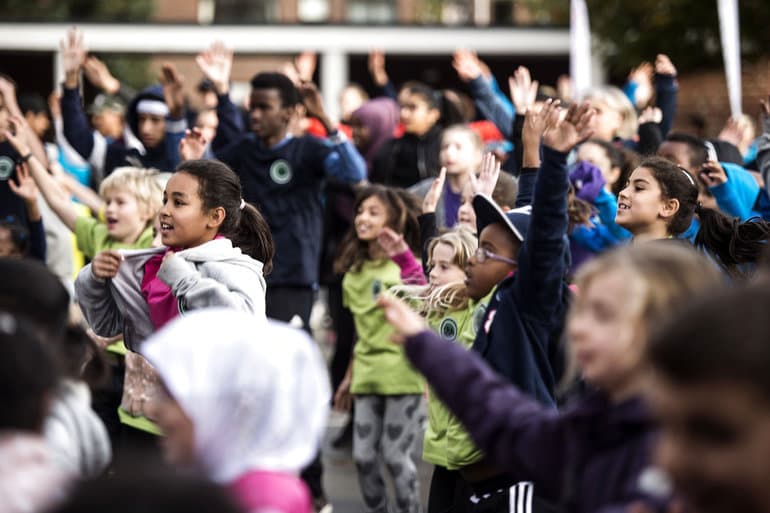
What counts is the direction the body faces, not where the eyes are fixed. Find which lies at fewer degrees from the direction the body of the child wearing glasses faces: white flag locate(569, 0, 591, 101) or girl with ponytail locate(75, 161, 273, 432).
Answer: the girl with ponytail

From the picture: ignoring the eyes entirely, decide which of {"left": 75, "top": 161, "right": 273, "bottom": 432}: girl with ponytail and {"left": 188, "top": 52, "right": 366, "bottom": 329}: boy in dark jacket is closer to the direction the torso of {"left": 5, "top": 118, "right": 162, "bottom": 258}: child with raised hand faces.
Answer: the girl with ponytail

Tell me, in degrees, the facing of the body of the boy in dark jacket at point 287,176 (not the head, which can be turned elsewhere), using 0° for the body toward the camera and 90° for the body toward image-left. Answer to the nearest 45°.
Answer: approximately 45°

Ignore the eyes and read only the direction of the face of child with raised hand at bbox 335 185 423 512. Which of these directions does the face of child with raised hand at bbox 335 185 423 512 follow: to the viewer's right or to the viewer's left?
to the viewer's left

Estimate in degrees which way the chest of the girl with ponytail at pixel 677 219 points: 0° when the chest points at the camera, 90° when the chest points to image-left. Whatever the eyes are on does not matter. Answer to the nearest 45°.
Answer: approximately 90°

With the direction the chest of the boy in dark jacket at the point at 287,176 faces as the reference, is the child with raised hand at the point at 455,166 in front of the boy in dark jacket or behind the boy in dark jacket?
behind

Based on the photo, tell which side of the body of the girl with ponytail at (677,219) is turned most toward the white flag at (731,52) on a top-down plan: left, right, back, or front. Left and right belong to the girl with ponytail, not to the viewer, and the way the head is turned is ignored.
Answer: right

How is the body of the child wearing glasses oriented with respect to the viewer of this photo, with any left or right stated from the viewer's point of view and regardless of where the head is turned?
facing to the left of the viewer

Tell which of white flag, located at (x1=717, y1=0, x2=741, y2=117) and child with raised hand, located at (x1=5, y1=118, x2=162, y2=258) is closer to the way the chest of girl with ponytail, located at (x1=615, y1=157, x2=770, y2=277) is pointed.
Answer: the child with raised hand

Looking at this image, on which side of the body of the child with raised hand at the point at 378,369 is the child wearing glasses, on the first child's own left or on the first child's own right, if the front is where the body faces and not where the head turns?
on the first child's own left

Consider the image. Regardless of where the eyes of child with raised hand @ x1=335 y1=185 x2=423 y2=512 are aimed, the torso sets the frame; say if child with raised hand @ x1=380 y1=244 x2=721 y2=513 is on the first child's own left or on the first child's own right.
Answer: on the first child's own left

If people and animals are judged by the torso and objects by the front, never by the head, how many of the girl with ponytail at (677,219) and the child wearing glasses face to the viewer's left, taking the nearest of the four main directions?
2

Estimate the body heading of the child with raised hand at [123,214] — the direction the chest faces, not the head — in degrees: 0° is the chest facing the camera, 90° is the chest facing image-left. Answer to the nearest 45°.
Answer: approximately 45°
